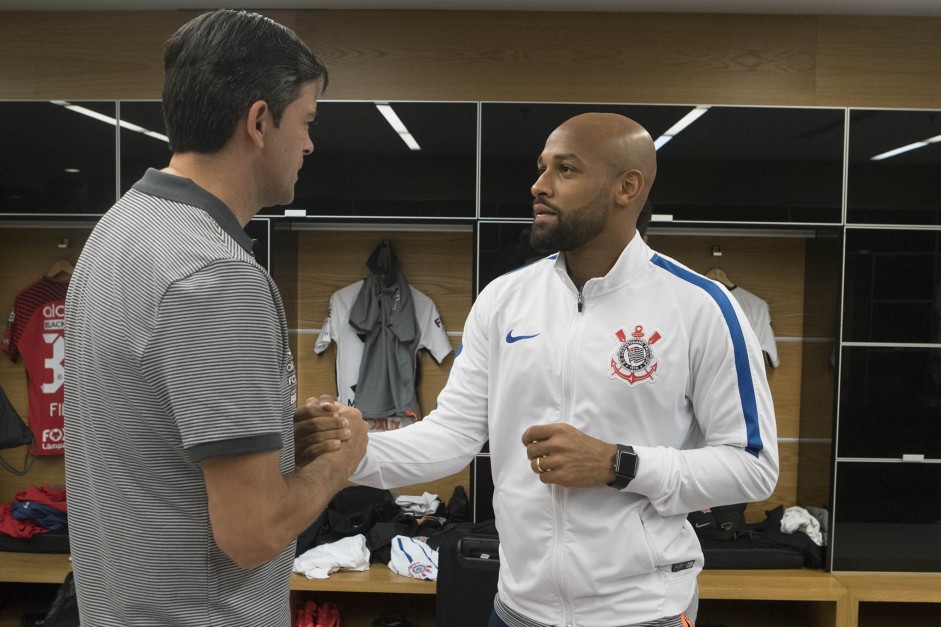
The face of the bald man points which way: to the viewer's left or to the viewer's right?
to the viewer's left

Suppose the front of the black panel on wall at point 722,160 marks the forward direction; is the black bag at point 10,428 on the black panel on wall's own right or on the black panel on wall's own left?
on the black panel on wall's own right

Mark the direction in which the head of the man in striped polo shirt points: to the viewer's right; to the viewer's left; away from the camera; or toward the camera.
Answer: to the viewer's right

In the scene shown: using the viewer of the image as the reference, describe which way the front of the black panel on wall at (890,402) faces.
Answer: facing the viewer

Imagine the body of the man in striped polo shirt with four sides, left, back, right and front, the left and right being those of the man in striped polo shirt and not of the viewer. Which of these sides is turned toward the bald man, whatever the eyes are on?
front

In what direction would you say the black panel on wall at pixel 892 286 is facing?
toward the camera

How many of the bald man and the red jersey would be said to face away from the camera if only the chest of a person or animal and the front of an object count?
1

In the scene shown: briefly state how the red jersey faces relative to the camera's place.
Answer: facing away from the viewer

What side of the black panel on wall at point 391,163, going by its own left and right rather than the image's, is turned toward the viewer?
front

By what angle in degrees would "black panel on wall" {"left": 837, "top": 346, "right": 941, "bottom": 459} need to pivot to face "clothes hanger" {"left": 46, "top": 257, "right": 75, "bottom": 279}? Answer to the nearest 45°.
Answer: approximately 90° to its right

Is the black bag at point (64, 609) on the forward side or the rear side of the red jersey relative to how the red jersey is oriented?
on the rear side

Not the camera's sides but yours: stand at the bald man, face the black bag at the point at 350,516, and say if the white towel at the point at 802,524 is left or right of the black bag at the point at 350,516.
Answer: right

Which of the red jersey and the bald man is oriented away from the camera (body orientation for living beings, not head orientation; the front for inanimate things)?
the red jersey
